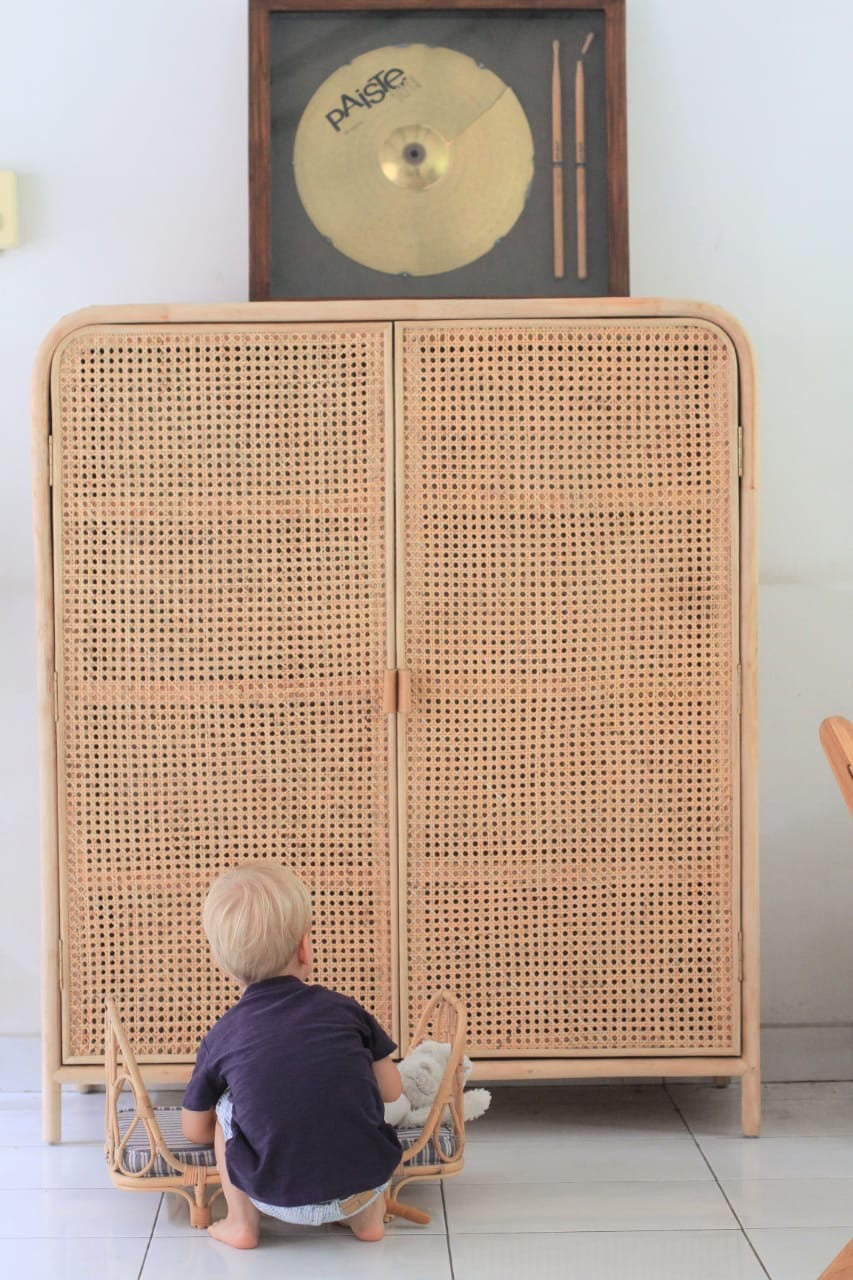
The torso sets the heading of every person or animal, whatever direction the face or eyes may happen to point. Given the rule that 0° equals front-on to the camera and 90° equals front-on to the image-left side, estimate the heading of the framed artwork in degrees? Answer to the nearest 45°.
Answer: approximately 0°

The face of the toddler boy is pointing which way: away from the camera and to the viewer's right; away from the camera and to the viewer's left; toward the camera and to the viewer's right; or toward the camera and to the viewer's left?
away from the camera and to the viewer's right

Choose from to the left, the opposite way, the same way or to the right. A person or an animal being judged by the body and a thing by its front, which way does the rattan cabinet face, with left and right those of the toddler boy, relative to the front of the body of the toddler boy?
the opposite way

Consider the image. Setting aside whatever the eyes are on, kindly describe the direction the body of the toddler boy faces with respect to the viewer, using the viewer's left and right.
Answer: facing away from the viewer

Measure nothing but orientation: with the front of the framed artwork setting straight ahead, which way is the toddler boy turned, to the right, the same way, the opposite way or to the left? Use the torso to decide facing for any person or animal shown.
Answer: the opposite way
